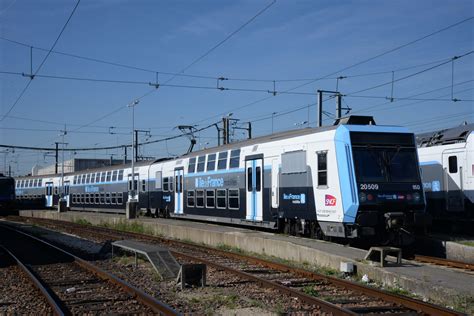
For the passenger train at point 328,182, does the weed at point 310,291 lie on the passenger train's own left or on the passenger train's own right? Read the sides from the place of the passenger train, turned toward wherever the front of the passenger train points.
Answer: on the passenger train's own right

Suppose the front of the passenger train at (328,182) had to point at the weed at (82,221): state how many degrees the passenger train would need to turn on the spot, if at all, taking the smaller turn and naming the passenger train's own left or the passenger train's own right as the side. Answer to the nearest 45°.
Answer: approximately 180°

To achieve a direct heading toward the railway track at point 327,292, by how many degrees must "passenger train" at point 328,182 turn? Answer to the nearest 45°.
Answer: approximately 45° to its right

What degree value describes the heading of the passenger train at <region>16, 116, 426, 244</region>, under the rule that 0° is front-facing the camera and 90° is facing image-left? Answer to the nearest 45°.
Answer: approximately 315°

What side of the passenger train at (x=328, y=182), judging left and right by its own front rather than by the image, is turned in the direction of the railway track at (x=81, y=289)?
right
